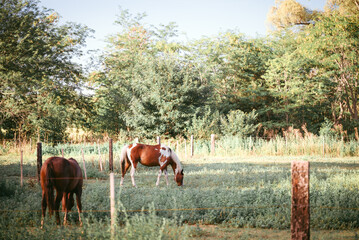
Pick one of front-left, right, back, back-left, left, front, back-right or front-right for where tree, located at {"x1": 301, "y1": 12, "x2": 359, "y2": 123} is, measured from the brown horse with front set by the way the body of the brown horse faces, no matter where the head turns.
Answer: front

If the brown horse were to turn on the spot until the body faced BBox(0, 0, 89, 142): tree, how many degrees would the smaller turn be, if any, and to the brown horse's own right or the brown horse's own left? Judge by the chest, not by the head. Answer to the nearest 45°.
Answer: approximately 45° to the brown horse's own left

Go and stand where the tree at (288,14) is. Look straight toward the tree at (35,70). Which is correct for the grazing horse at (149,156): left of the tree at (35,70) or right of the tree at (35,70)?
left

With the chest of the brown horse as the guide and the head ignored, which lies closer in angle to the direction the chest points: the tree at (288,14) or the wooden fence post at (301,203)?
the tree

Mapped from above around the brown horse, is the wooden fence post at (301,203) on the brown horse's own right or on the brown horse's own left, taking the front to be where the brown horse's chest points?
on the brown horse's own right

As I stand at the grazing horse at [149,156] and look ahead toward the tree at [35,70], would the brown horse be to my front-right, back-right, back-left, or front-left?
back-left

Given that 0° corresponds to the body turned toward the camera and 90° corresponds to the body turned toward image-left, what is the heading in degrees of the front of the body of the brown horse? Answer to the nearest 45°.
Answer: approximately 225°

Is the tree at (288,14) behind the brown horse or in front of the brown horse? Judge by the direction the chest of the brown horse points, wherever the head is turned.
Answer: in front

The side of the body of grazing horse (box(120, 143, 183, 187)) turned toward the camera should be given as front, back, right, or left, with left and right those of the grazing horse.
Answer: right

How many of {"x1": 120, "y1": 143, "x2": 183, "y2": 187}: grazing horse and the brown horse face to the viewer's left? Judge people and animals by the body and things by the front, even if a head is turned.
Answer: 0
